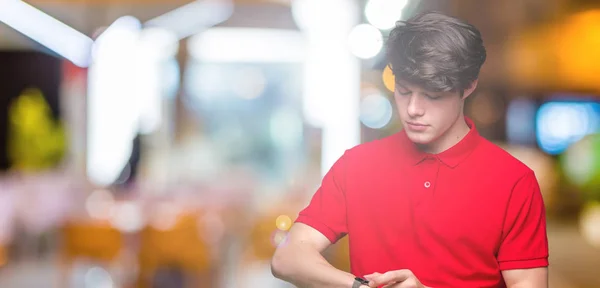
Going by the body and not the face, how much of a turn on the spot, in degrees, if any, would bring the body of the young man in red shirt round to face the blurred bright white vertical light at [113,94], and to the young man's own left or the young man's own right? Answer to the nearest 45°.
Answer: approximately 135° to the young man's own right

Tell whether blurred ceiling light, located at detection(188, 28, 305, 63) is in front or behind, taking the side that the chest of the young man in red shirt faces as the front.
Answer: behind

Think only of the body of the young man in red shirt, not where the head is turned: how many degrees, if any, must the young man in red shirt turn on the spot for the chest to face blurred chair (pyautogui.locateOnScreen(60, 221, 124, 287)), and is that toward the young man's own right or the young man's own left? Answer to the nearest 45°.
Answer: approximately 135° to the young man's own right

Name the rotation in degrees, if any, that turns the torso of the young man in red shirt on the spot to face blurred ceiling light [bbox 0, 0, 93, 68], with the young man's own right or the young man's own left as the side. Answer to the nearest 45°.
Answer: approximately 135° to the young man's own right

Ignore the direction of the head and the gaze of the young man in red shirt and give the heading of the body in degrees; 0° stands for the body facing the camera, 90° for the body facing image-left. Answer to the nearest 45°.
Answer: approximately 0°

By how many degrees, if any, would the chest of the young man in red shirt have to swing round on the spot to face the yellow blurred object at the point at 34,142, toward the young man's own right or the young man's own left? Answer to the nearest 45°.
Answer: approximately 135° to the young man's own right

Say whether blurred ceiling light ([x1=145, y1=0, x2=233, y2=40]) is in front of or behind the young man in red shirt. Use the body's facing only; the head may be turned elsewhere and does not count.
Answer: behind
